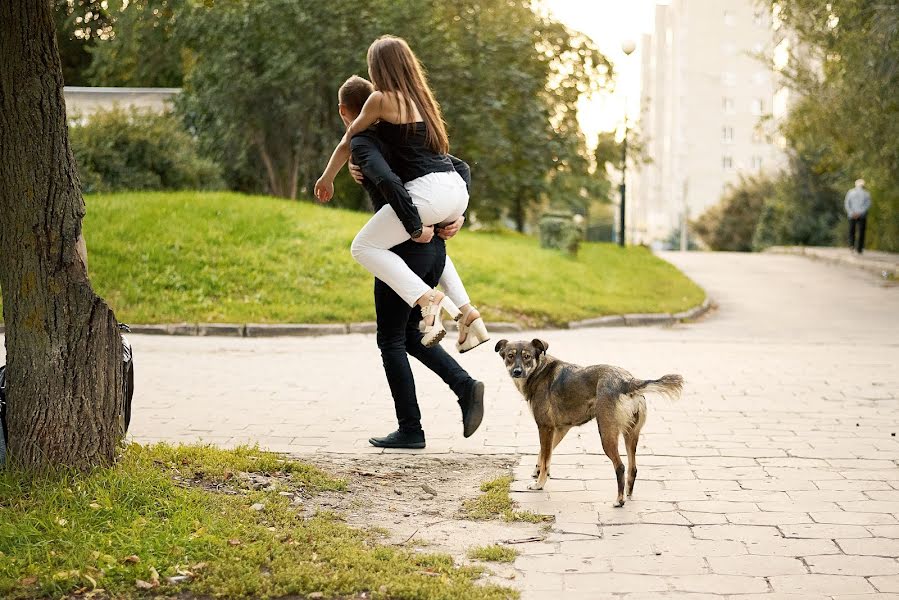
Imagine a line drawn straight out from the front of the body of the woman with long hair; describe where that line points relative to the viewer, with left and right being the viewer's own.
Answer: facing away from the viewer and to the left of the viewer

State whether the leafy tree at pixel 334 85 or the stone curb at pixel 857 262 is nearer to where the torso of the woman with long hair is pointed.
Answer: the leafy tree

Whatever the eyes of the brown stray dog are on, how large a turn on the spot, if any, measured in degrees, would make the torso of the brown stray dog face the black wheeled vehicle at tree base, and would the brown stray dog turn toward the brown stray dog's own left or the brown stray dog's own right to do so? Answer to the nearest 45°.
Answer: approximately 45° to the brown stray dog's own left

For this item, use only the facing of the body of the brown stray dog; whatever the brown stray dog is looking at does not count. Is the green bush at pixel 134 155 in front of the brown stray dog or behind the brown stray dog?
in front

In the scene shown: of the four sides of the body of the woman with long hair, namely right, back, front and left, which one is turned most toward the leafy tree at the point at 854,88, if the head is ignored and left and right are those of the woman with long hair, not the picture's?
right

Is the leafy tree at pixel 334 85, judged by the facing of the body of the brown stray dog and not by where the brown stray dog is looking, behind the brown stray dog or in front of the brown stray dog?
in front

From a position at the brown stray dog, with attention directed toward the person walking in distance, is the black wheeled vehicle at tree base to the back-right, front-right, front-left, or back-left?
back-left

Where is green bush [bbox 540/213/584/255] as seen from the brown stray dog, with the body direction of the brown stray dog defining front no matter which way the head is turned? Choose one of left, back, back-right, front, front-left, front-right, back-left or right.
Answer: front-right

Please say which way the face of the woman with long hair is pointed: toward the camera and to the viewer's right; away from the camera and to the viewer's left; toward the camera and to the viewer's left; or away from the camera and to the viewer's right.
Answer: away from the camera and to the viewer's left

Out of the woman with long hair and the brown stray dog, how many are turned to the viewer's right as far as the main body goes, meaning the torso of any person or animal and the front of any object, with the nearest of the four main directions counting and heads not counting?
0

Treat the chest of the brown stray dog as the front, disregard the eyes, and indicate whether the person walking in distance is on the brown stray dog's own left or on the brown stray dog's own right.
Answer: on the brown stray dog's own right

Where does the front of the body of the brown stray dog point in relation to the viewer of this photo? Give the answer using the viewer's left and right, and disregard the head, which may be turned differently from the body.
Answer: facing away from the viewer and to the left of the viewer

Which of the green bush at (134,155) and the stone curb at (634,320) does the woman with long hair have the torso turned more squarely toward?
the green bush
